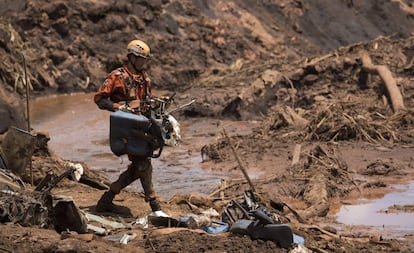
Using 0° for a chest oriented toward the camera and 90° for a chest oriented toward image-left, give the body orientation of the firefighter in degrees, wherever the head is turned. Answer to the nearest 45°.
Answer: approximately 315°

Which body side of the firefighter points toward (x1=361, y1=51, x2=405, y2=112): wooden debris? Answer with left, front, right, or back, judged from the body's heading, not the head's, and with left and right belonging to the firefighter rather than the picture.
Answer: left

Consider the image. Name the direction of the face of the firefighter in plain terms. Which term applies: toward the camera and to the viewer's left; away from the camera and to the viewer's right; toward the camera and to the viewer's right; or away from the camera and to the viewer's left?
toward the camera and to the viewer's right

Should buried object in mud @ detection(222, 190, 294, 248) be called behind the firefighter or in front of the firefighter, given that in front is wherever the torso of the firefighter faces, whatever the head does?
in front

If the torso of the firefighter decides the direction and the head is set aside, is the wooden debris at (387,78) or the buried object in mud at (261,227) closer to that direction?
the buried object in mud
